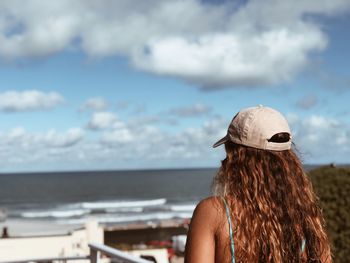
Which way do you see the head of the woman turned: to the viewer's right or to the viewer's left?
to the viewer's left

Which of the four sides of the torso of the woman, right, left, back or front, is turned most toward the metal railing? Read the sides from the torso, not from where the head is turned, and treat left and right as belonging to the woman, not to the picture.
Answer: front

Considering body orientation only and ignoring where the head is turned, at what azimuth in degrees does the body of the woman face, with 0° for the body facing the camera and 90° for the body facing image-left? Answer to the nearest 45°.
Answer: approximately 135°
